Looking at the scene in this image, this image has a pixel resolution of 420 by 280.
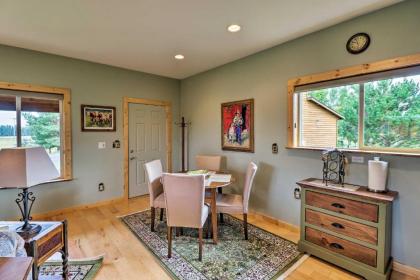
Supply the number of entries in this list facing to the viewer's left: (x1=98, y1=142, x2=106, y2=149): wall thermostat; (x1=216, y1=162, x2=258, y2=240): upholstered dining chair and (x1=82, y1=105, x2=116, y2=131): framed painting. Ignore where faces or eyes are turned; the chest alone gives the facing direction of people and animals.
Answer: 1

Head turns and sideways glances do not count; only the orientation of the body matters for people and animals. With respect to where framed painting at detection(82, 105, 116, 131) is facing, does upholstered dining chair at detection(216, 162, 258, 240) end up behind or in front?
in front

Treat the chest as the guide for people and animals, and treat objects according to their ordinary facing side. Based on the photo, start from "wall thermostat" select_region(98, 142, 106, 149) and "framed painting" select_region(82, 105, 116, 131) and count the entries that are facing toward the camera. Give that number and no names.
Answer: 2

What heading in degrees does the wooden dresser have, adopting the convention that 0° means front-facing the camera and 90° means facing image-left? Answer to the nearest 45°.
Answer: approximately 45°

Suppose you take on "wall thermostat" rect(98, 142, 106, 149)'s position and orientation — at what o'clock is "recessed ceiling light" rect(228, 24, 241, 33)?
The recessed ceiling light is roughly at 11 o'clock from the wall thermostat.

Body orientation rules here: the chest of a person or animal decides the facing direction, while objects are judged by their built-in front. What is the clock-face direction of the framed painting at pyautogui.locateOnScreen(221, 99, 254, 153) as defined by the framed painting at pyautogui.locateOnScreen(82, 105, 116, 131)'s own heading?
the framed painting at pyautogui.locateOnScreen(221, 99, 254, 153) is roughly at 10 o'clock from the framed painting at pyautogui.locateOnScreen(82, 105, 116, 131).

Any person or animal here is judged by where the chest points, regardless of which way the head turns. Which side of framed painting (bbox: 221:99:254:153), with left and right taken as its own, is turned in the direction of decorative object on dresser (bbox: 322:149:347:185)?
left

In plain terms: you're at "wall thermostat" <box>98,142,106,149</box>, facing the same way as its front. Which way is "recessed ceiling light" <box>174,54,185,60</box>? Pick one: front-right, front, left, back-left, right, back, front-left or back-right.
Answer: front-left

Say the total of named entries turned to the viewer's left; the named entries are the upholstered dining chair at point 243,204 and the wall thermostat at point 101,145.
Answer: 1

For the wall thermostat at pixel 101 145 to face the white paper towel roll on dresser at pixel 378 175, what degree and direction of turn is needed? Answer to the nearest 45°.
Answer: approximately 45° to its left

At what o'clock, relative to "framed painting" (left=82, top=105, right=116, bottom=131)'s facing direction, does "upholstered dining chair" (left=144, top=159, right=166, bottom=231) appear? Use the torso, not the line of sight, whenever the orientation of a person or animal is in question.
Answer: The upholstered dining chair is roughly at 11 o'clock from the framed painting.

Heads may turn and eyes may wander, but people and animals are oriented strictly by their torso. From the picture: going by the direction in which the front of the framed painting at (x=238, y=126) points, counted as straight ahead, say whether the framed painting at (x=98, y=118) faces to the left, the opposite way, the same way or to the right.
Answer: to the left

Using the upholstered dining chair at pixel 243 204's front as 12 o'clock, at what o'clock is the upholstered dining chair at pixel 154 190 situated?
the upholstered dining chair at pixel 154 190 is roughly at 12 o'clock from the upholstered dining chair at pixel 243 204.

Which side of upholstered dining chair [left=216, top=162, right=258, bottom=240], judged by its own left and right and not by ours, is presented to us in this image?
left

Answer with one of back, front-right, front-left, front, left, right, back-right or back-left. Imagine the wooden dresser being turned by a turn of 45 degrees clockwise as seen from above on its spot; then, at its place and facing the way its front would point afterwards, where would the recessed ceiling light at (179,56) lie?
front
